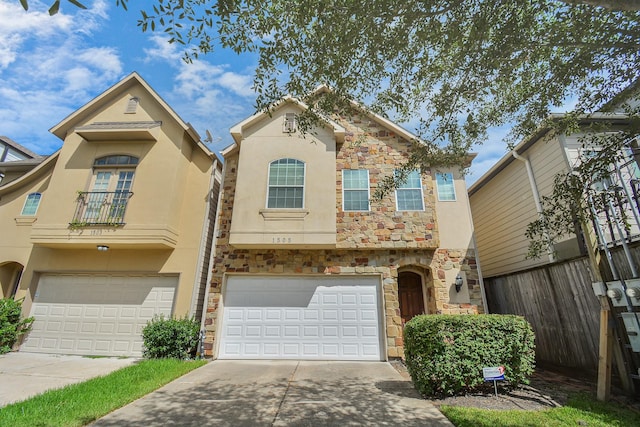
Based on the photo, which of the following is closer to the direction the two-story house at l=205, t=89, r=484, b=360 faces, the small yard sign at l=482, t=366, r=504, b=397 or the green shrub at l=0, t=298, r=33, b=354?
the small yard sign

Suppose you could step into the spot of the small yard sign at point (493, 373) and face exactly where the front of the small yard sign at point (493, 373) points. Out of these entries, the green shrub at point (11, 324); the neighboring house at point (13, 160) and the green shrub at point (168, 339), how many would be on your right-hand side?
3

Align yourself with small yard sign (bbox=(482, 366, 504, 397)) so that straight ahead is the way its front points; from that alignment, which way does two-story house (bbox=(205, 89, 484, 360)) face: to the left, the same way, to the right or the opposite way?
the same way

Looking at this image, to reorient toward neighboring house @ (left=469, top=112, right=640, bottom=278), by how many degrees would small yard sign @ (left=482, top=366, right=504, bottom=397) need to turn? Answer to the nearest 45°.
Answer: approximately 180°

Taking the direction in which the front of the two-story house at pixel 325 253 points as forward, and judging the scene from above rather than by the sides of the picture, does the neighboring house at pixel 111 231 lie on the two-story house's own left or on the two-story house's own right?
on the two-story house's own right

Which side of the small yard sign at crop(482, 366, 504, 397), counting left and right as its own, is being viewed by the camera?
front

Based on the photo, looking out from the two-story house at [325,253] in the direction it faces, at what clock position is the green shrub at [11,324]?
The green shrub is roughly at 3 o'clock from the two-story house.

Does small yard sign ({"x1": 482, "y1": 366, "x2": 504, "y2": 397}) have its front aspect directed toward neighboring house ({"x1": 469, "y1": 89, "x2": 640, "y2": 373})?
no

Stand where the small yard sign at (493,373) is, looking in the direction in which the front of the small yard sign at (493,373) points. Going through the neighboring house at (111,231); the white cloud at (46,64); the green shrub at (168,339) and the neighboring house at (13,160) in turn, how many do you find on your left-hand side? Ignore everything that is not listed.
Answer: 0

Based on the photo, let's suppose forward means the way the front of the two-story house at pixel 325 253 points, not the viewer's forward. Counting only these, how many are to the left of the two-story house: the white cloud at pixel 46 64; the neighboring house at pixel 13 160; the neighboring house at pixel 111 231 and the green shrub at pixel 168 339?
0

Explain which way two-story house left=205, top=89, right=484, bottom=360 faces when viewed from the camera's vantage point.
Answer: facing the viewer

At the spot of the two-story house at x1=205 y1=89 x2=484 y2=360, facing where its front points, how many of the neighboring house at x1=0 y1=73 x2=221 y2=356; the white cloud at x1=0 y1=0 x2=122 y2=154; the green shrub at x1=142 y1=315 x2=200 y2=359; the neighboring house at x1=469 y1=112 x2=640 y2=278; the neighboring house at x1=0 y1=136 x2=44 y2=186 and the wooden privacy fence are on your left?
2

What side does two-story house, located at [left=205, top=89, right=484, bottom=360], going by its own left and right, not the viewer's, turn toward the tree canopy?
front

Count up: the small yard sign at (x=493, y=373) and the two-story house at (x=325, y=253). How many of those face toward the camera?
2

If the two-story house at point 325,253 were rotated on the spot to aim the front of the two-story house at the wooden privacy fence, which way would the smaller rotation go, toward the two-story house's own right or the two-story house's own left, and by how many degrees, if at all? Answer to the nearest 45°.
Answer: approximately 90° to the two-story house's own left

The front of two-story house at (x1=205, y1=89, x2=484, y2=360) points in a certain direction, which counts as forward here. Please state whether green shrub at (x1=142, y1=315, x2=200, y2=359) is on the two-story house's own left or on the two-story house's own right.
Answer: on the two-story house's own right

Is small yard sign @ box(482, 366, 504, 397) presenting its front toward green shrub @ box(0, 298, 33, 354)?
no
